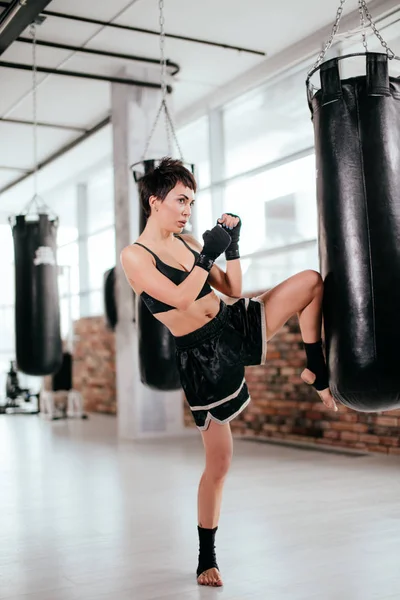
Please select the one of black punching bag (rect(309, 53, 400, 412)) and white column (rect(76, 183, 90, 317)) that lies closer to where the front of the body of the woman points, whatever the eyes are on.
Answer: the black punching bag

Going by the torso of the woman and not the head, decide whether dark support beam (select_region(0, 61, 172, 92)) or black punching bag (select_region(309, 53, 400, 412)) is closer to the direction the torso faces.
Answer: the black punching bag

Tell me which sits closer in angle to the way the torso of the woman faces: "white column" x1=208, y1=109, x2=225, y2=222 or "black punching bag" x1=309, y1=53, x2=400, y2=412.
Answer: the black punching bag

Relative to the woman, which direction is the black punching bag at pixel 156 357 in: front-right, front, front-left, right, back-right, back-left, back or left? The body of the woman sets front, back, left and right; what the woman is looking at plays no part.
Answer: back-left

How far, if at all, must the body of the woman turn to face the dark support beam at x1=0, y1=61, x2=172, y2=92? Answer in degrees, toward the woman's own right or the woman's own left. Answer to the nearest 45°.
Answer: approximately 135° to the woman's own left

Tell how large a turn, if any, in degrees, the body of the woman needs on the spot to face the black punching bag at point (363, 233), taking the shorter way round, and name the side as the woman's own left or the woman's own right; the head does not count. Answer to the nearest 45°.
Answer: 0° — they already face it

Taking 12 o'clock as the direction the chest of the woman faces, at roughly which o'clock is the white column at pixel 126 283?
The white column is roughly at 7 o'clock from the woman.

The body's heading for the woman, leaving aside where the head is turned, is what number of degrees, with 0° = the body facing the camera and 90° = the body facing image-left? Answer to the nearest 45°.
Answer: approximately 315°

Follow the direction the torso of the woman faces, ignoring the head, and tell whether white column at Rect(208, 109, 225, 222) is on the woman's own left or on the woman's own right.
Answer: on the woman's own left

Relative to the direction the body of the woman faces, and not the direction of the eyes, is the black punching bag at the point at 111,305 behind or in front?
behind

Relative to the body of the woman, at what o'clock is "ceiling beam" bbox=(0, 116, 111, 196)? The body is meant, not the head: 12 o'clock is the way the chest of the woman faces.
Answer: The ceiling beam is roughly at 7 o'clock from the woman.
